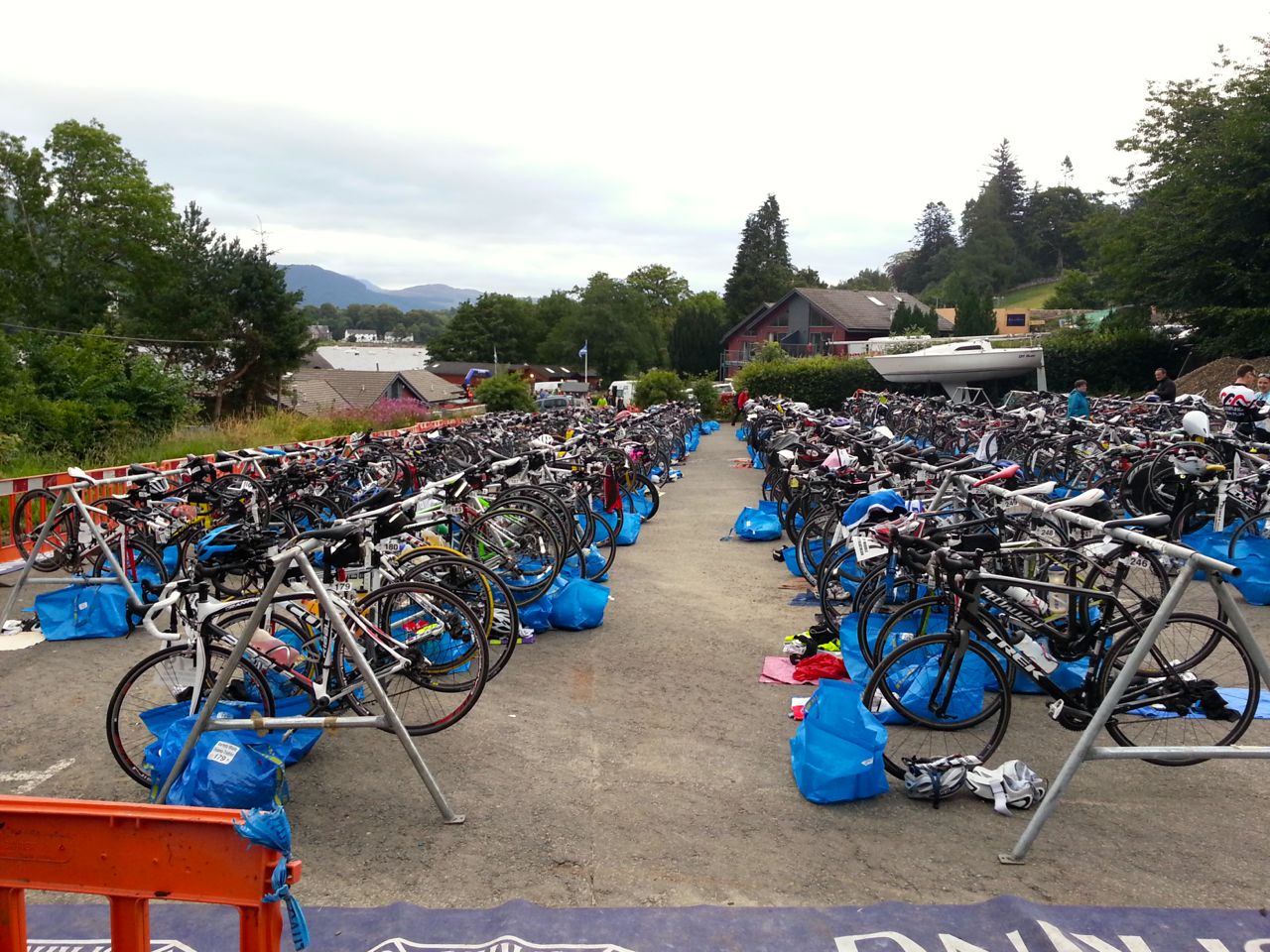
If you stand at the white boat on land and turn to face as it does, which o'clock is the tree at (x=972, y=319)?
The tree is roughly at 3 o'clock from the white boat on land.

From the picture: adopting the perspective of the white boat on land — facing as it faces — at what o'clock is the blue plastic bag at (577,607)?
The blue plastic bag is roughly at 9 o'clock from the white boat on land.

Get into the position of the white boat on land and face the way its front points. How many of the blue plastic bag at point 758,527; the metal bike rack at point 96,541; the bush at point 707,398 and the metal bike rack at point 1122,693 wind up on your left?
3

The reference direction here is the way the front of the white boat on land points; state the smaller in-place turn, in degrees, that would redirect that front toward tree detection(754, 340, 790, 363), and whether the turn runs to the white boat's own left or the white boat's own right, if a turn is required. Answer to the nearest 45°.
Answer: approximately 45° to the white boat's own right

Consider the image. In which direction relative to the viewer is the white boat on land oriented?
to the viewer's left

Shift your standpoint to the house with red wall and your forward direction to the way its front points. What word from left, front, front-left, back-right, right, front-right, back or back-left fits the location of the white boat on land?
front-left

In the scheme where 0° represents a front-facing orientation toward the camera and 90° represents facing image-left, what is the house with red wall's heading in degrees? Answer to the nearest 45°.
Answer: approximately 45°

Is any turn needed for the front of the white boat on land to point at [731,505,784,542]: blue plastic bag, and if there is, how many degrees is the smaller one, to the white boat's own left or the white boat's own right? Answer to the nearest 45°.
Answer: approximately 90° to the white boat's own left

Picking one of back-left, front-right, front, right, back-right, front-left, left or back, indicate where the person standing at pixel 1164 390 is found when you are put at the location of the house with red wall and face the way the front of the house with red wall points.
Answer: front-left

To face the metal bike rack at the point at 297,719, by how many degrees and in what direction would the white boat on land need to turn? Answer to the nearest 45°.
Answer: approximately 90° to its left

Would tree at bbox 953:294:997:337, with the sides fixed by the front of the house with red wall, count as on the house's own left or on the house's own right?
on the house's own left
